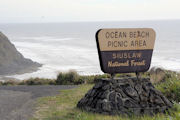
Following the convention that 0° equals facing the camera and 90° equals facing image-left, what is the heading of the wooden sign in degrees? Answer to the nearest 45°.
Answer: approximately 0°

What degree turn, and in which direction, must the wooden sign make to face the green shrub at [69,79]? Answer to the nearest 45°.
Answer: approximately 135° to its right
